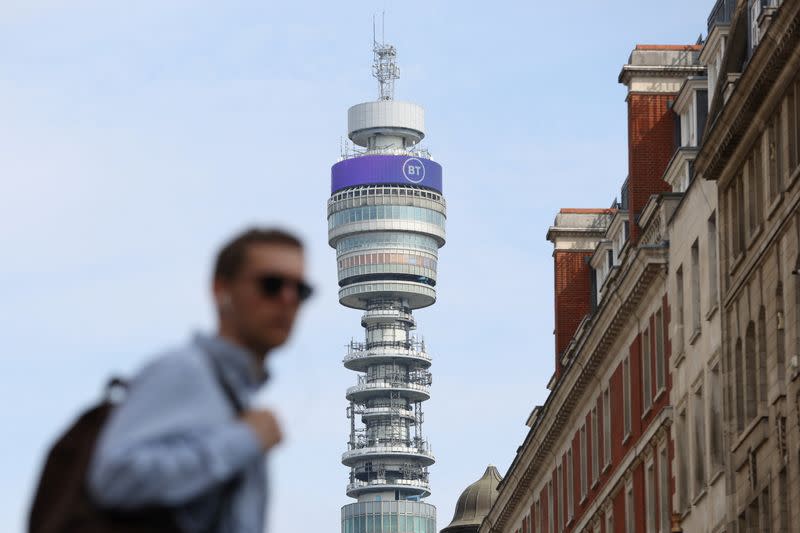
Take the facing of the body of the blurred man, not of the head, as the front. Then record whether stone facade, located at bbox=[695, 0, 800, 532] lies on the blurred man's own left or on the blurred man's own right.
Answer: on the blurred man's own left

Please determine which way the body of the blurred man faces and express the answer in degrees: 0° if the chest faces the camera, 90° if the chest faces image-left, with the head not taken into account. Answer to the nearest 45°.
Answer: approximately 270°
